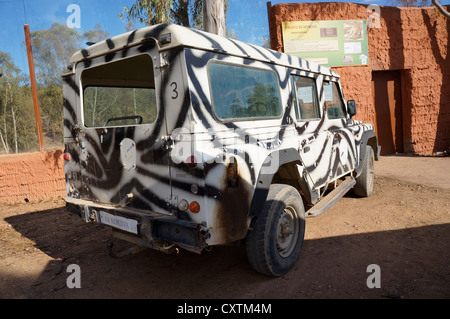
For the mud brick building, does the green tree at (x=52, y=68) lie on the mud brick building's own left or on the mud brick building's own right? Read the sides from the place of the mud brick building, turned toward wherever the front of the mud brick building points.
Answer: on the mud brick building's own right

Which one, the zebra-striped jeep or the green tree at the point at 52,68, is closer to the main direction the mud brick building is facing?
the zebra-striped jeep

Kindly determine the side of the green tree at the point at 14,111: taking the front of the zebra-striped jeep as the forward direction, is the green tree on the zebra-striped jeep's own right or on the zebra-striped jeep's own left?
on the zebra-striped jeep's own left

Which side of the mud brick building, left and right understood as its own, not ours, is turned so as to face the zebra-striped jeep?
front

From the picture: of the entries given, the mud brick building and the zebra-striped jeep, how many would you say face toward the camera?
1

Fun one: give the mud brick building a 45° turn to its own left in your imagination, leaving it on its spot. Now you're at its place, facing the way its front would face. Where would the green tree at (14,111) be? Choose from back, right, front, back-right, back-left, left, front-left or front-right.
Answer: right

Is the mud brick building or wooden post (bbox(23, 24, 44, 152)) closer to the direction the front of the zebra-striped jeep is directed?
the mud brick building

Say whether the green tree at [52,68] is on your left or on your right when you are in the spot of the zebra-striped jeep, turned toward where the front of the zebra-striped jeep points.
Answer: on your left

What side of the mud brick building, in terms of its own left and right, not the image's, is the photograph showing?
front

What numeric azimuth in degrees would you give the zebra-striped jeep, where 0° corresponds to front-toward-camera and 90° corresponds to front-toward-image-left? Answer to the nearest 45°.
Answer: approximately 225°
